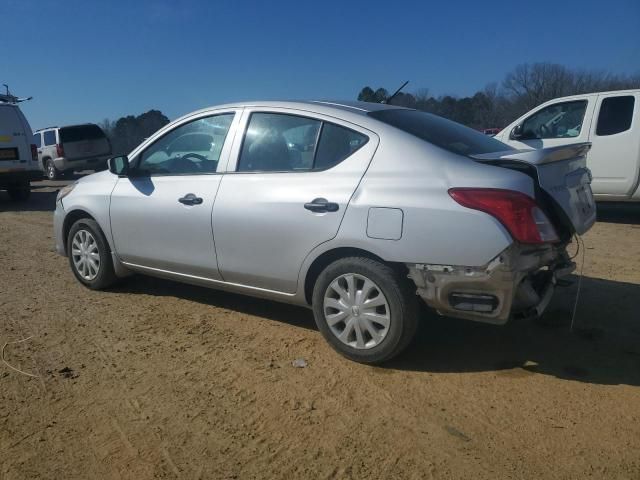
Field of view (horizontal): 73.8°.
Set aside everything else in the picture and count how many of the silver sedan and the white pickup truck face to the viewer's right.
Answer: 0

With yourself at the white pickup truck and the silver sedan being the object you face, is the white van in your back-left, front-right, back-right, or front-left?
front-right

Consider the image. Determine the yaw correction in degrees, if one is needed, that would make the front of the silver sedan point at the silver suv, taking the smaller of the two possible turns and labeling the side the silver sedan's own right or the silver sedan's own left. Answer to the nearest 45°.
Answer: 0° — it already faces it

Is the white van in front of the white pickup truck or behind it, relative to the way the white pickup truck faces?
in front

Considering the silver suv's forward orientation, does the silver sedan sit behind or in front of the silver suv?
behind

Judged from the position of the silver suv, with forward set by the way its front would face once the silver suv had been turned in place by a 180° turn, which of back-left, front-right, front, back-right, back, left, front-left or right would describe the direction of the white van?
front-right

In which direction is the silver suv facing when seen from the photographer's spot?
facing away from the viewer and to the left of the viewer

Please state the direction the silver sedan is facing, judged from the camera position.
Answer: facing away from the viewer and to the left of the viewer

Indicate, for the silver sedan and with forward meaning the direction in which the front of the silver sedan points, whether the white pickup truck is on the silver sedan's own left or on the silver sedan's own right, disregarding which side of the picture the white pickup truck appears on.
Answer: on the silver sedan's own right

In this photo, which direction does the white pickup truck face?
to the viewer's left

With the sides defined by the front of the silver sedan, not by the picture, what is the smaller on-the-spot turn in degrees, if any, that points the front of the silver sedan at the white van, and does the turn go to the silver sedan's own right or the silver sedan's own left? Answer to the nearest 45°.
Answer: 0° — it already faces it

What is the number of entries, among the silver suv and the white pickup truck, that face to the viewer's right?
0
